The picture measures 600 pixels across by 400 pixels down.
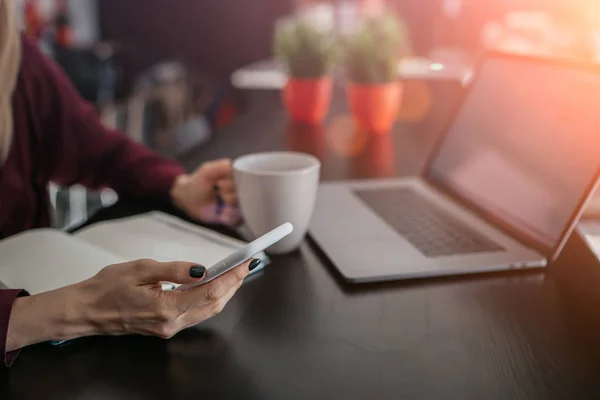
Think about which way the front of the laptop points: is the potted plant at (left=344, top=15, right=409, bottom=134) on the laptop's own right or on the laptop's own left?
on the laptop's own right

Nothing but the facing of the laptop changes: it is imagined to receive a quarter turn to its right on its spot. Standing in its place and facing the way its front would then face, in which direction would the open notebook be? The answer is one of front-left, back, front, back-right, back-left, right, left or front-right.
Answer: left

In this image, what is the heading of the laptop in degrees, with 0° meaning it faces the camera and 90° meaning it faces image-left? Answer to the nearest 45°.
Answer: approximately 45°

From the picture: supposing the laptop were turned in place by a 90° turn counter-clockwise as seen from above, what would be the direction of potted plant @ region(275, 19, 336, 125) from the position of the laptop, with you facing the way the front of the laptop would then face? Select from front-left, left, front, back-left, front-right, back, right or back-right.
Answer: back
